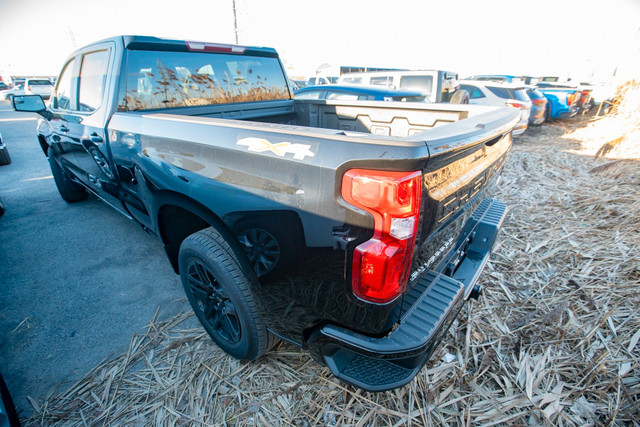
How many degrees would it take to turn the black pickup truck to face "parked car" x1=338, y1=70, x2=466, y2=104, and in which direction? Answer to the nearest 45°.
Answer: approximately 90° to its right

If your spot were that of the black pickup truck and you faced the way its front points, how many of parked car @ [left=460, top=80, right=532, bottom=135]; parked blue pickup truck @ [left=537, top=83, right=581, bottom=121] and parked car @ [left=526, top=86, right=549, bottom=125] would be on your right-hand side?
3

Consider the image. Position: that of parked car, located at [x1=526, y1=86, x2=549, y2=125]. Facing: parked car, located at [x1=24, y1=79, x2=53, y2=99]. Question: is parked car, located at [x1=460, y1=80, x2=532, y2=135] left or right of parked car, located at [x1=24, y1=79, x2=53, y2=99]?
left

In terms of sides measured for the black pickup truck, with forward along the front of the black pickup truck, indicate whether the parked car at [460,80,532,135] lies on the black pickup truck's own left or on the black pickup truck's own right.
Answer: on the black pickup truck's own right

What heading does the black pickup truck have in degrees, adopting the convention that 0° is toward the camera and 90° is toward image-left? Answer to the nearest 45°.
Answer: approximately 135°

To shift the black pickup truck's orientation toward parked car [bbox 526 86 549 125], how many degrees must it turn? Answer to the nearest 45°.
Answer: approximately 90° to its right

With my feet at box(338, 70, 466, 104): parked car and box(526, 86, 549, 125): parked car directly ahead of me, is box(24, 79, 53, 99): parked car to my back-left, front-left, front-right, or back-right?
back-left

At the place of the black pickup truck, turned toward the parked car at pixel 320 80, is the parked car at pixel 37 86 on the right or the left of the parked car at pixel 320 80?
left

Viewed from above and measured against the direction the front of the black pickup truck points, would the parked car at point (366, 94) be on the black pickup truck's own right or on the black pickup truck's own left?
on the black pickup truck's own right

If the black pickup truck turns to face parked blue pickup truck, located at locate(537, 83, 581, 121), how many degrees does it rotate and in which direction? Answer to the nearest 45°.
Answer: approximately 90° to its right

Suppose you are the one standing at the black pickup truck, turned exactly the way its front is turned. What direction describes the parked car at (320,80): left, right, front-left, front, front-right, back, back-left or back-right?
front-right

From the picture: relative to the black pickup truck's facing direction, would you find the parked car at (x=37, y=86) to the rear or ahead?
ahead
